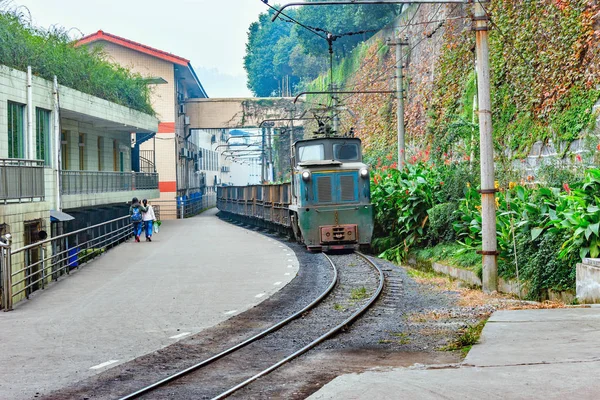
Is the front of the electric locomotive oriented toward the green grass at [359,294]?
yes

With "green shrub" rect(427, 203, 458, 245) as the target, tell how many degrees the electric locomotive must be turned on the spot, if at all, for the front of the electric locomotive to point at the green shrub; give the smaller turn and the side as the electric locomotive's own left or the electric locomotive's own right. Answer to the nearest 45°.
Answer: approximately 45° to the electric locomotive's own left

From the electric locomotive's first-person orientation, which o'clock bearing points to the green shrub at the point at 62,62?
The green shrub is roughly at 4 o'clock from the electric locomotive.

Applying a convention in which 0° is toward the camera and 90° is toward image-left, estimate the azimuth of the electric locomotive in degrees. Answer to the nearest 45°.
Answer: approximately 0°

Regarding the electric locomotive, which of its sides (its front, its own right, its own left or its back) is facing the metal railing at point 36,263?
right

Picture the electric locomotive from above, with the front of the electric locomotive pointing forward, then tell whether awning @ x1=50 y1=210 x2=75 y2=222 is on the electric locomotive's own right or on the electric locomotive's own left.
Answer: on the electric locomotive's own right
